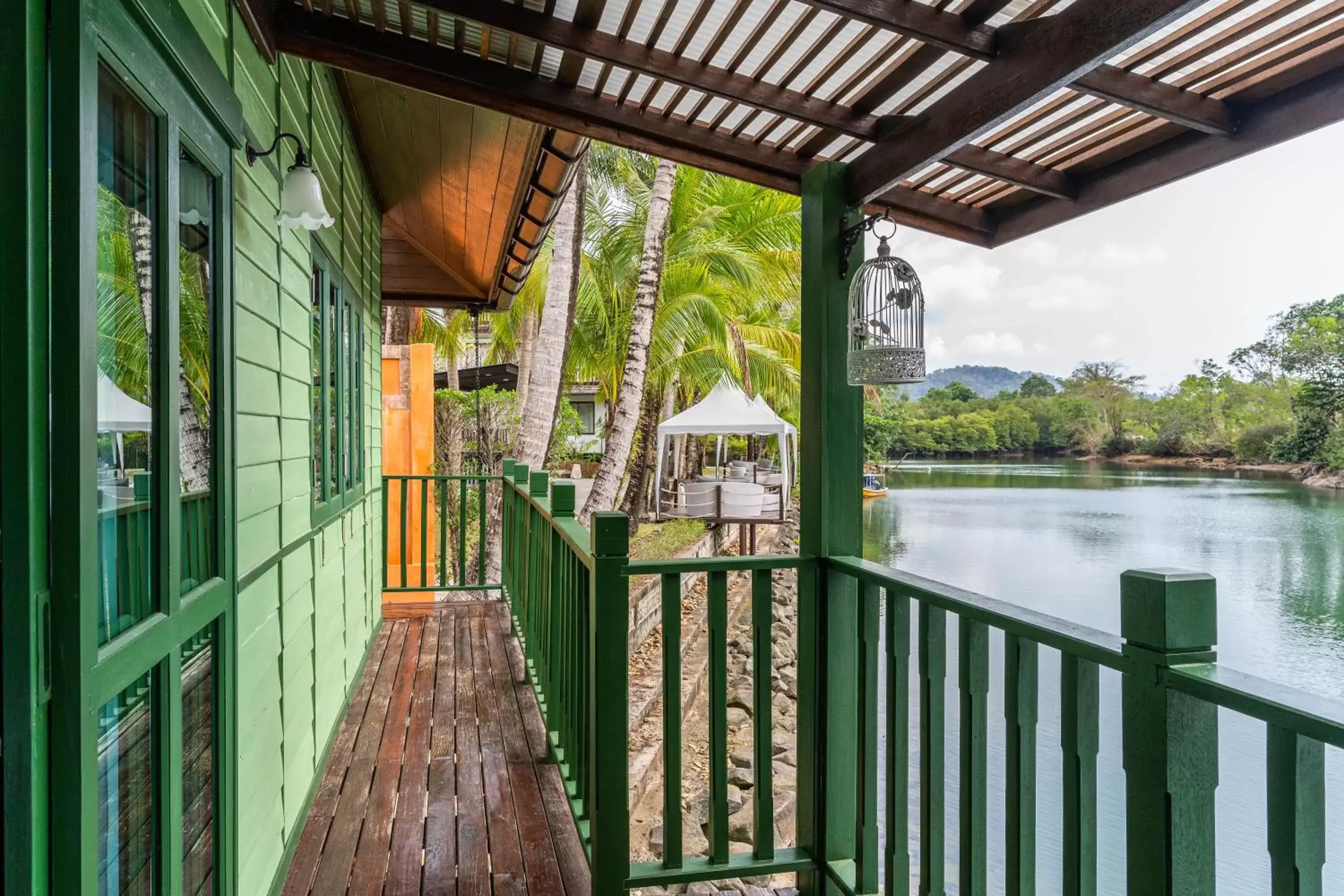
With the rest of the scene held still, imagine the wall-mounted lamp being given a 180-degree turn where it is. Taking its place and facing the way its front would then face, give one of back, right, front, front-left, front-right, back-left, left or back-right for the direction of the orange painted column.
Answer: right

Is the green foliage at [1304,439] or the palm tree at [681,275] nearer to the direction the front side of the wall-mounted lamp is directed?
the green foliage

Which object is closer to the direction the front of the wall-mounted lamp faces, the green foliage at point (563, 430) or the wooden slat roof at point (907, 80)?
the wooden slat roof

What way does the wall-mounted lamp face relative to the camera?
to the viewer's right

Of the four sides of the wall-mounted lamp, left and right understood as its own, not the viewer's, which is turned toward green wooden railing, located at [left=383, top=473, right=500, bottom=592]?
left

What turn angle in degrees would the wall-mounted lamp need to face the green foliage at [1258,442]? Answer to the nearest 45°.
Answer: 0° — it already faces it

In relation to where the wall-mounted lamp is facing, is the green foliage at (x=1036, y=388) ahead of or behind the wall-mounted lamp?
ahead

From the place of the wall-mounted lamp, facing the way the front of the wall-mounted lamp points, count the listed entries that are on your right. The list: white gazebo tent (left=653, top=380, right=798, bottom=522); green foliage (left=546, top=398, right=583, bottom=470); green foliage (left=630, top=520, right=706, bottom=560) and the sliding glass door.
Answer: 1

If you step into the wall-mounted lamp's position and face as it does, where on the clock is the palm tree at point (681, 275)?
The palm tree is roughly at 10 o'clock from the wall-mounted lamp.

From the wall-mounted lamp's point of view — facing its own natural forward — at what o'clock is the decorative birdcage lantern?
The decorative birdcage lantern is roughly at 1 o'clock from the wall-mounted lamp.

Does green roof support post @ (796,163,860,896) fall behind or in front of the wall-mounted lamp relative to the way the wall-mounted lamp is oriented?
in front

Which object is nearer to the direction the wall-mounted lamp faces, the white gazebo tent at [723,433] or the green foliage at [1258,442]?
the green foliage

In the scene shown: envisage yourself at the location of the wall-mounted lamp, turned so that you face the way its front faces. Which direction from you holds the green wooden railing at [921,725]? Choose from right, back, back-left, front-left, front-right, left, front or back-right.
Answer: front-right

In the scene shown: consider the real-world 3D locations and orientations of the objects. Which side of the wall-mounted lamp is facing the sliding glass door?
right

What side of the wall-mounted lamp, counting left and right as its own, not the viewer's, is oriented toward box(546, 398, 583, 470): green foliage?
left
